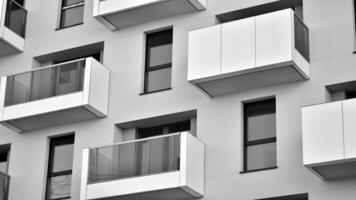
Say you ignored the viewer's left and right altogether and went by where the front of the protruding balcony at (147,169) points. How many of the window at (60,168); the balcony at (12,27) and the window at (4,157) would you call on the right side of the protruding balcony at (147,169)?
3

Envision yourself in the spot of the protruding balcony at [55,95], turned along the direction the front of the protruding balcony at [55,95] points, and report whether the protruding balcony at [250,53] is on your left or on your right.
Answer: on your left

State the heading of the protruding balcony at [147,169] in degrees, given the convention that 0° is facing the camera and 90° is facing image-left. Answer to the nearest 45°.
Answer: approximately 45°

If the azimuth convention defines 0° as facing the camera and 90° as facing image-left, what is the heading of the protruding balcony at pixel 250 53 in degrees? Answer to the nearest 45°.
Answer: approximately 45°

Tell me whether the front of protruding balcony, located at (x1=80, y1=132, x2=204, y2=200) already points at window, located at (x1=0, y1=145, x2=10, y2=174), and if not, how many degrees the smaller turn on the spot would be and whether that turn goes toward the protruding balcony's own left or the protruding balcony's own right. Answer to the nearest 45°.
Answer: approximately 90° to the protruding balcony's own right
